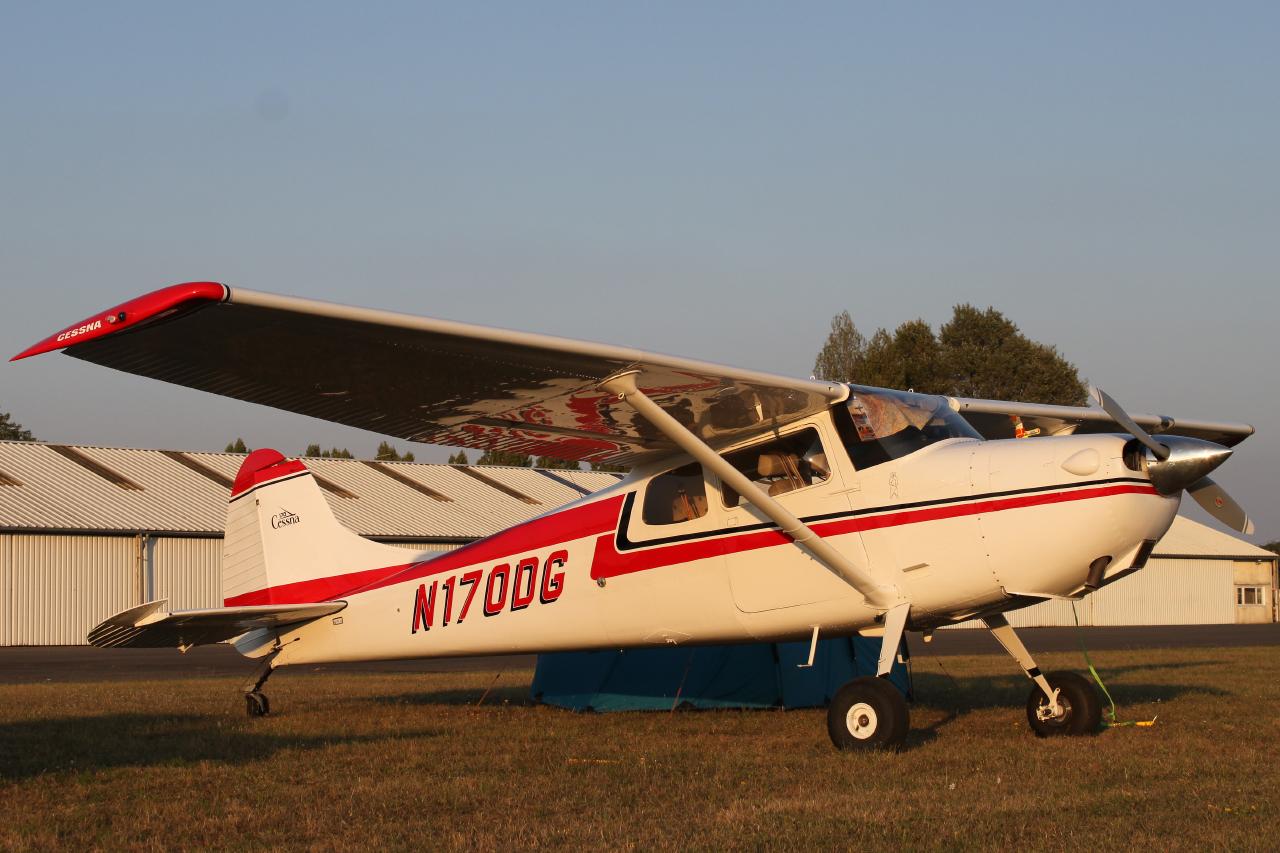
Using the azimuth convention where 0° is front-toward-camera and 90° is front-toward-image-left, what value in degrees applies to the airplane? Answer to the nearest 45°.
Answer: approximately 315°
